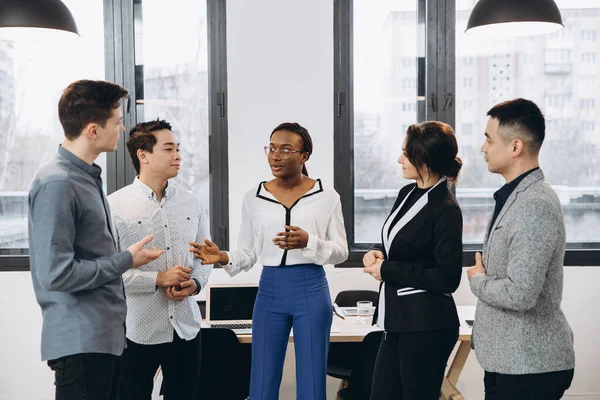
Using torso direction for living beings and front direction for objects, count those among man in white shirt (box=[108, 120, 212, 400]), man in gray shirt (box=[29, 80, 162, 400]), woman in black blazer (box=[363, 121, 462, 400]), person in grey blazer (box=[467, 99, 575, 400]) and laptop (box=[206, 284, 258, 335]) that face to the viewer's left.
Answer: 2

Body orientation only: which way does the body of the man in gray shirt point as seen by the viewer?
to the viewer's right

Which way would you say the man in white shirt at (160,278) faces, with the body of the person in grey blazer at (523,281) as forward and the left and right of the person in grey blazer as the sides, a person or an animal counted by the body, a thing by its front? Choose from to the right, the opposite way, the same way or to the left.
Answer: the opposite way

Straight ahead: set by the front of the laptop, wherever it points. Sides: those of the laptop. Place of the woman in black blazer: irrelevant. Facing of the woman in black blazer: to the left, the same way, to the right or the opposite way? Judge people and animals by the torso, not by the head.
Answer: to the right

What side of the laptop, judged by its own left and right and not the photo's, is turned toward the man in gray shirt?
front

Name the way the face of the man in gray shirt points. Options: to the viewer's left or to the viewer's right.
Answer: to the viewer's right

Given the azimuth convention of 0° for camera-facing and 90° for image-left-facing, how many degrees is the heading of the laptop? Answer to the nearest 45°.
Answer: approximately 0°

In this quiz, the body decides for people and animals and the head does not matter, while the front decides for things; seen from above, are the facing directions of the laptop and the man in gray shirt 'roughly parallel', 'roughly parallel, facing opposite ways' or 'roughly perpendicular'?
roughly perpendicular

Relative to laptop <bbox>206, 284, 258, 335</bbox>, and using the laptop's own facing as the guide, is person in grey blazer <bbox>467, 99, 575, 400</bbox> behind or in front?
in front
